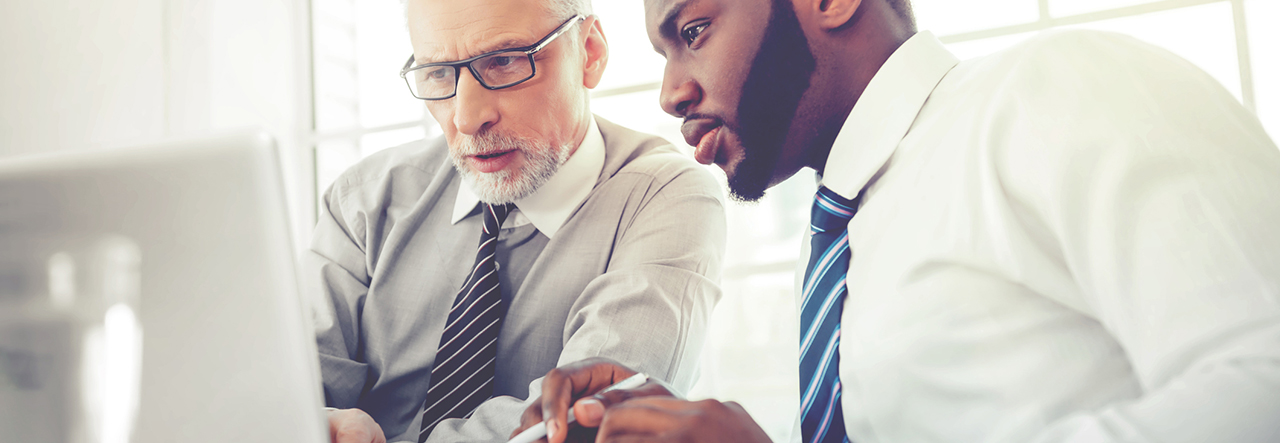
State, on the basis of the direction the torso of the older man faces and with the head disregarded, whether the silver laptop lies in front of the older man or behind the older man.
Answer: in front

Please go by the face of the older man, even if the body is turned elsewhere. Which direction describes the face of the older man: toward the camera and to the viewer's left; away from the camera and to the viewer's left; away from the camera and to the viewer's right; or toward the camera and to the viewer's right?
toward the camera and to the viewer's left

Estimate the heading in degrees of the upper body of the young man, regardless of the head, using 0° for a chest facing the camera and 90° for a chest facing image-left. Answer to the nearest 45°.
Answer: approximately 90°

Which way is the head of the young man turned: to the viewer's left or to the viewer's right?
to the viewer's left

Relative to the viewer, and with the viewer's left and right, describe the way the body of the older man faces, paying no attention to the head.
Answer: facing the viewer and to the left of the viewer

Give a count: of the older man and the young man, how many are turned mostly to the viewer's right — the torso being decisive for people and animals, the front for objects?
0
